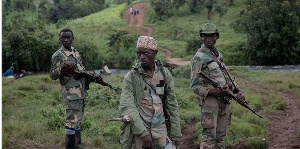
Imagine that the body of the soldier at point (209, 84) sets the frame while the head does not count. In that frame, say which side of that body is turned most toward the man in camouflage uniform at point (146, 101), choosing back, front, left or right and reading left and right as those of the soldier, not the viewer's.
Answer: right

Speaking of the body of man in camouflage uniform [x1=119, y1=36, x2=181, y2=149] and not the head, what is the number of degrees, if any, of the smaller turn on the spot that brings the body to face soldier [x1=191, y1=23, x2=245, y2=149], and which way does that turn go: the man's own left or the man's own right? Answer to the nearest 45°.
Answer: approximately 135° to the man's own left

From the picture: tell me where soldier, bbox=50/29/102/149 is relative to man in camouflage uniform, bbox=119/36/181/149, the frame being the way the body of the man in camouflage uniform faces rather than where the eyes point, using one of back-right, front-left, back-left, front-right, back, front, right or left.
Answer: back-right

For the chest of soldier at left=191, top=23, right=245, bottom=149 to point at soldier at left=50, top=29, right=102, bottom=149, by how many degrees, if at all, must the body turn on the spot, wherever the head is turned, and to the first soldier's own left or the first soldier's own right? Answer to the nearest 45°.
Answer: approximately 135° to the first soldier's own right
